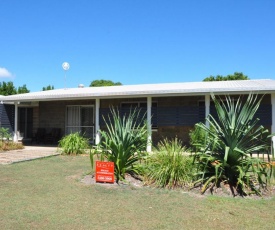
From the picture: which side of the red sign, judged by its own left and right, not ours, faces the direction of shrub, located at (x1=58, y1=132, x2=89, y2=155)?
back

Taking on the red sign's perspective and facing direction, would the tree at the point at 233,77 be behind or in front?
behind

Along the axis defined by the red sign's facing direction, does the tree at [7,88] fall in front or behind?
behind

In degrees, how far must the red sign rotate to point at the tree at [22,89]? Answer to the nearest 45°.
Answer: approximately 180°

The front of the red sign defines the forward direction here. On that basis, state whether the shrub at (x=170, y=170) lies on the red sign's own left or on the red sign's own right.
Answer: on the red sign's own left

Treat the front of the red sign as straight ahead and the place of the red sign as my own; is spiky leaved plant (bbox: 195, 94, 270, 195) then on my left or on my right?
on my left

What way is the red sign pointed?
toward the camera

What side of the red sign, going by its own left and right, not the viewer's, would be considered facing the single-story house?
back
